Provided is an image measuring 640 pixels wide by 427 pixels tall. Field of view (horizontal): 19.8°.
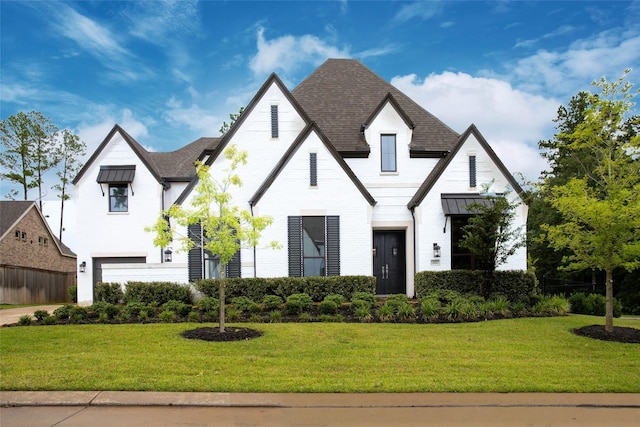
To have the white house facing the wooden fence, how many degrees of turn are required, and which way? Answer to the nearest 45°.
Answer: approximately 135° to its right

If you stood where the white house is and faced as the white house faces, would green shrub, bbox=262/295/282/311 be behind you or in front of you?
in front

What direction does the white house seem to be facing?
toward the camera

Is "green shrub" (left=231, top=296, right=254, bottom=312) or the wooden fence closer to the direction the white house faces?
the green shrub

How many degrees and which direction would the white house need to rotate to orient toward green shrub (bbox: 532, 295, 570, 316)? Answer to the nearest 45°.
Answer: approximately 45° to its left

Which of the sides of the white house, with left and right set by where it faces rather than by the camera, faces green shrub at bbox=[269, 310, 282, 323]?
front

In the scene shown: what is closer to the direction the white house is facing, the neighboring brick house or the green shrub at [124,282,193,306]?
the green shrub

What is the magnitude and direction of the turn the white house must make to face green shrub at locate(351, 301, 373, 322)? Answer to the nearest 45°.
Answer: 0° — it already faces it

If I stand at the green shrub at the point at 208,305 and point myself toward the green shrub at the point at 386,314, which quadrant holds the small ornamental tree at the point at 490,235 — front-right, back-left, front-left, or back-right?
front-left

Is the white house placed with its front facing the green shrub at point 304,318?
yes

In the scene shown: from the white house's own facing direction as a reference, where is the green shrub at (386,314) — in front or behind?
in front
